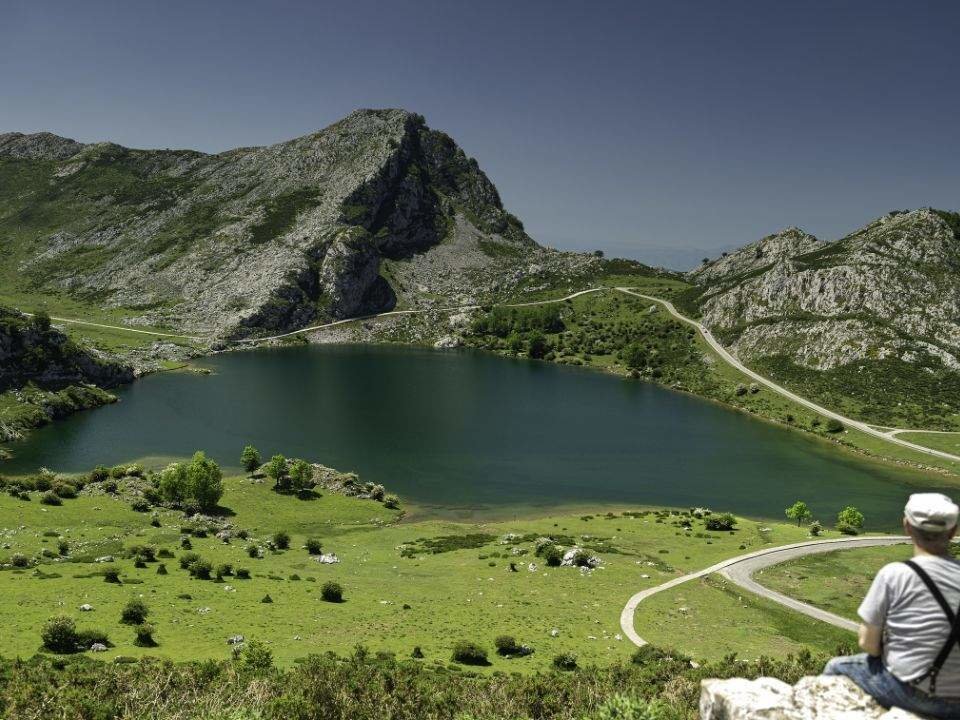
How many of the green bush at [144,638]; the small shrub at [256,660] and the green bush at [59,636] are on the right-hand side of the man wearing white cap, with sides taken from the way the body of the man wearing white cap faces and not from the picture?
0

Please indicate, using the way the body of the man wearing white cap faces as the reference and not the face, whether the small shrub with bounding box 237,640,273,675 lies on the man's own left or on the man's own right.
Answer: on the man's own left

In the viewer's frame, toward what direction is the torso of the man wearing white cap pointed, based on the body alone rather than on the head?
away from the camera

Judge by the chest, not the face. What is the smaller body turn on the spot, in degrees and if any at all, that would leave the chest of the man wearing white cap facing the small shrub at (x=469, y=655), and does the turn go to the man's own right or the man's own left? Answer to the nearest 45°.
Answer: approximately 45° to the man's own left

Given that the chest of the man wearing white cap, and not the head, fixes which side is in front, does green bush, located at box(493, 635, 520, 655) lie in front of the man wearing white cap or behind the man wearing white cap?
in front
